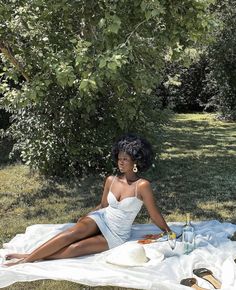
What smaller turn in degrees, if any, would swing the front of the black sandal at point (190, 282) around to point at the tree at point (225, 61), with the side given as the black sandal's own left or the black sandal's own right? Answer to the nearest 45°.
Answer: approximately 45° to the black sandal's own right

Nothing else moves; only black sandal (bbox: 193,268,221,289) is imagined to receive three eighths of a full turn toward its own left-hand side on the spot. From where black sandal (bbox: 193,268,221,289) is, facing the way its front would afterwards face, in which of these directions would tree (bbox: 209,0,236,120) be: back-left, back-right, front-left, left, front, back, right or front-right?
back

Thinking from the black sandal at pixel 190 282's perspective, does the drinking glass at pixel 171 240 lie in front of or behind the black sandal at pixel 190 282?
in front

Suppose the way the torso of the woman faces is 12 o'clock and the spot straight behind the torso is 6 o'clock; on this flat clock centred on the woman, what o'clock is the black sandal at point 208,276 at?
The black sandal is roughly at 9 o'clock from the woman.

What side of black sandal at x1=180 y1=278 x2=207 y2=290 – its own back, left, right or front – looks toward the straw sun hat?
front

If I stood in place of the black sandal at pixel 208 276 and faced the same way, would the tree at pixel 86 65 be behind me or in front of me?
in front

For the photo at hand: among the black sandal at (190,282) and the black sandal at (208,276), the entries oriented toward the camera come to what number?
0

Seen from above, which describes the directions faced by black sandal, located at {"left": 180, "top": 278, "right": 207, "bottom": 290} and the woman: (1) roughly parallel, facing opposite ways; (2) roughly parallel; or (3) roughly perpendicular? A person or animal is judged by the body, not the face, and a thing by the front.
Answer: roughly perpendicular
